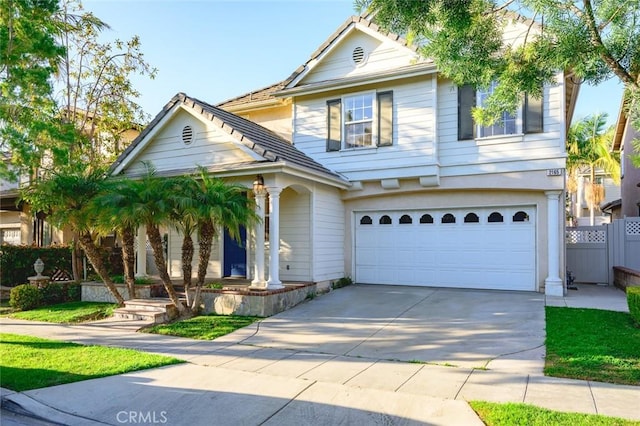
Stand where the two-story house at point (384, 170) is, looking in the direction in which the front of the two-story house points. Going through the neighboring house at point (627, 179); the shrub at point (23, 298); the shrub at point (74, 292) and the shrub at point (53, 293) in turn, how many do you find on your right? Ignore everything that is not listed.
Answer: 3

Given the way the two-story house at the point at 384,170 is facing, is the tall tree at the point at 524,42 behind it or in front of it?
in front

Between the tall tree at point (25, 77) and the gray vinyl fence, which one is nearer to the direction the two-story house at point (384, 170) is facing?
the tall tree

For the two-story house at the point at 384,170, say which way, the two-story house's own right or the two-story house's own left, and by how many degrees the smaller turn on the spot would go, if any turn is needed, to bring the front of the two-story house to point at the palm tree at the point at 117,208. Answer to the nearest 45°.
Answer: approximately 45° to the two-story house's own right

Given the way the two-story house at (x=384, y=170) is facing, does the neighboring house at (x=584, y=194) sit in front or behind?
behind

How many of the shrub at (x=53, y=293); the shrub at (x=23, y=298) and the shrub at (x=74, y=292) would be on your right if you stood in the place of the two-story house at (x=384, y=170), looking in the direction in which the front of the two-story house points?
3

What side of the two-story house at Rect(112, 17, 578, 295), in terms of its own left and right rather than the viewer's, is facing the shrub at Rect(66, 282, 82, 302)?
right

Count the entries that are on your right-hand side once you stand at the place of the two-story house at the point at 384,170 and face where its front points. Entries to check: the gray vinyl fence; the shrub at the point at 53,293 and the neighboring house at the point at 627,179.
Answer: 1

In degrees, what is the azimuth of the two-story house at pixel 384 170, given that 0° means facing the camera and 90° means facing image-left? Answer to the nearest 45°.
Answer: approximately 0°

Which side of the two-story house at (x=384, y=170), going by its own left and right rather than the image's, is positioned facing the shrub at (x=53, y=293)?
right

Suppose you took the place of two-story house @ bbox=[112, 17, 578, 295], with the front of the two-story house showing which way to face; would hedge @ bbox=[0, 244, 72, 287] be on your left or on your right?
on your right

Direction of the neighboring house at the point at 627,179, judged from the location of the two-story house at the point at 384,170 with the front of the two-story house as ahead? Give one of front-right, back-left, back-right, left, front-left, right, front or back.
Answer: back-left
